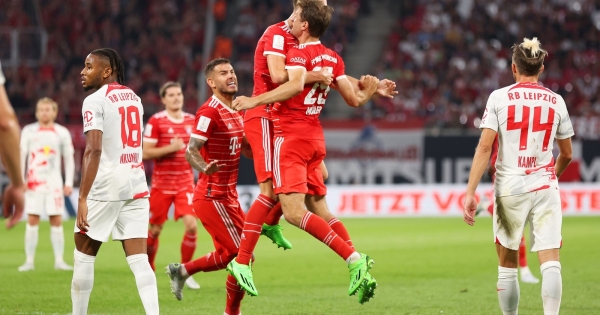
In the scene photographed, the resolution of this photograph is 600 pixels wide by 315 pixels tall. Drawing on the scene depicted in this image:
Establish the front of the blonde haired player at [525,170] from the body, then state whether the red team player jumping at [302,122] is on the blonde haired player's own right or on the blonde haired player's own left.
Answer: on the blonde haired player's own left

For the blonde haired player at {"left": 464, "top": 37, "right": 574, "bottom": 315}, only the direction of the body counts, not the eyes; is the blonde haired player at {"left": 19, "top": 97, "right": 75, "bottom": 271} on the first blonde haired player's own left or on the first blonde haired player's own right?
on the first blonde haired player's own left

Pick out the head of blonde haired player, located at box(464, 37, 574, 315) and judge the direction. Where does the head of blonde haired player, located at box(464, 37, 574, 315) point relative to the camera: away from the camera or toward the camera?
away from the camera

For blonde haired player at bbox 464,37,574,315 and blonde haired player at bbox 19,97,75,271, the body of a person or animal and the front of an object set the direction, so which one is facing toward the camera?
blonde haired player at bbox 19,97,75,271

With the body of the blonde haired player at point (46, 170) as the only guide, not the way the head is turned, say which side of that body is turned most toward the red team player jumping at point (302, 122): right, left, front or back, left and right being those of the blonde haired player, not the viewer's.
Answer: front

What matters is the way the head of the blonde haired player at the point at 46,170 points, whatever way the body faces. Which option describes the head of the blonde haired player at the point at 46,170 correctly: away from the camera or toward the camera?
toward the camera

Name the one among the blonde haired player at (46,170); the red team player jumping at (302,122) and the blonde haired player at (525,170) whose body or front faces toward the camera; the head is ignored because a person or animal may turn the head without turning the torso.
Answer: the blonde haired player at (46,170)

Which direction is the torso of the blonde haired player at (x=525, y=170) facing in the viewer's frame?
away from the camera

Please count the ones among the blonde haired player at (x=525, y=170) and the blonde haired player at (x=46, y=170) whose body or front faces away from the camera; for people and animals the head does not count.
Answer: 1

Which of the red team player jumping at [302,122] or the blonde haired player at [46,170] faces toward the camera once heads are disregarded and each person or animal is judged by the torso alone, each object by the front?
the blonde haired player

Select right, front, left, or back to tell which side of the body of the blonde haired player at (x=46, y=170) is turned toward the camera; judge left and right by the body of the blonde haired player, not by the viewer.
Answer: front
